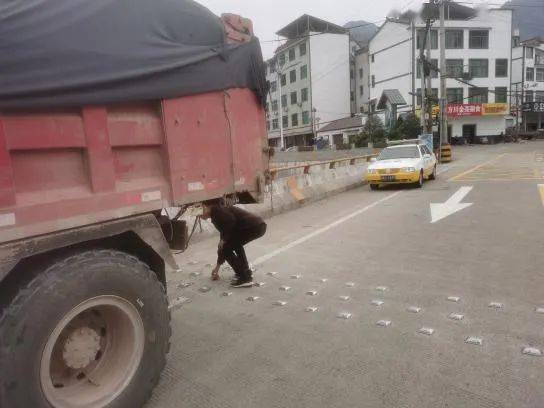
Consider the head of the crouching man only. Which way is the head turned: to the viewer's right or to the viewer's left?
to the viewer's left

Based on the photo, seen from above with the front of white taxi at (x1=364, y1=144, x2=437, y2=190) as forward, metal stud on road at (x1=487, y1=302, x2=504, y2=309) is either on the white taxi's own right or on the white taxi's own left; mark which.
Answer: on the white taxi's own left

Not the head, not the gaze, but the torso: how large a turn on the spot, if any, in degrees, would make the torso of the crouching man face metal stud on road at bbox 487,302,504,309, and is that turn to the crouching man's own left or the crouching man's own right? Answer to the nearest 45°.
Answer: approximately 135° to the crouching man's own left

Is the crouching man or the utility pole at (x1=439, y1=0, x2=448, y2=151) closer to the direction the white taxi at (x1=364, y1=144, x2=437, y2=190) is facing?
the crouching man

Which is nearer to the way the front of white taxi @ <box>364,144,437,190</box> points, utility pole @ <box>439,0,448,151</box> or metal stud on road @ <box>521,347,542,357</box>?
the metal stud on road

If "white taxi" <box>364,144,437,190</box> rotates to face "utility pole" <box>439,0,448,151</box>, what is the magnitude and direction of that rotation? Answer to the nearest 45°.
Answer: approximately 135° to its right

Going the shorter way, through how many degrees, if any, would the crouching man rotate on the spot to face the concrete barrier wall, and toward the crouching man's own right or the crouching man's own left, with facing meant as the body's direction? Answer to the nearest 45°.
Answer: approximately 90° to the crouching man's own right

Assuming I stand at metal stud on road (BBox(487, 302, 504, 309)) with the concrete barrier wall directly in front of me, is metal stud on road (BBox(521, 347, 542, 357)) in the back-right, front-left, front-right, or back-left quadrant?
back-left

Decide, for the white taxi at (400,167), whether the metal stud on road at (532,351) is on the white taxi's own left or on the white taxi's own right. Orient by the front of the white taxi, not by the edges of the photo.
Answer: on the white taxi's own left

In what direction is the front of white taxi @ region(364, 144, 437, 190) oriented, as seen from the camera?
facing the viewer and to the left of the viewer

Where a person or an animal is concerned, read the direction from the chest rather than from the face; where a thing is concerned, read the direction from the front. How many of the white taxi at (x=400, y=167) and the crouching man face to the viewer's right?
0

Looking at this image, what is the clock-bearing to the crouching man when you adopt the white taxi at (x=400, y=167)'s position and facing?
The crouching man is roughly at 11 o'clock from the white taxi.

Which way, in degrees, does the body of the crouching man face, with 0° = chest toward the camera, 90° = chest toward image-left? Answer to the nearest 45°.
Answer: approximately 90°
